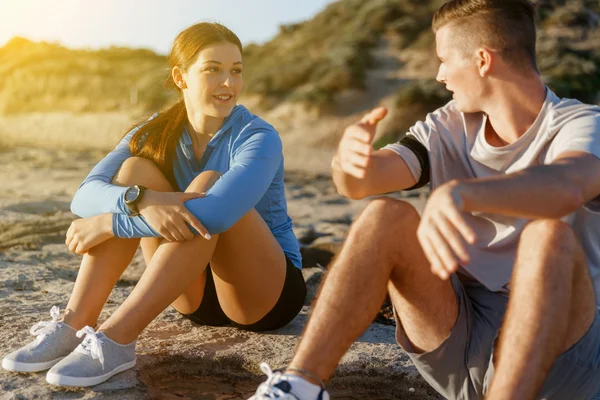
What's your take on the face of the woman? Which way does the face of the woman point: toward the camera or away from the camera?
toward the camera

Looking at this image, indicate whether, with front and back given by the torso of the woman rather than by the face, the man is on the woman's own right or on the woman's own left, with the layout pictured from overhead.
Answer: on the woman's own left

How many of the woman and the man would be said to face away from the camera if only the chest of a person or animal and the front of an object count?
0

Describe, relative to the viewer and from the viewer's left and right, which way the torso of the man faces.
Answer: facing the viewer and to the left of the viewer

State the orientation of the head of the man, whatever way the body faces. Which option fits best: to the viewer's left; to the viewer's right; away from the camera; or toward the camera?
to the viewer's left
